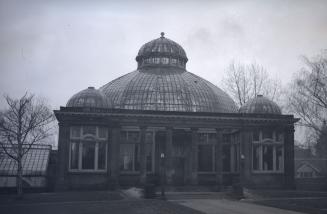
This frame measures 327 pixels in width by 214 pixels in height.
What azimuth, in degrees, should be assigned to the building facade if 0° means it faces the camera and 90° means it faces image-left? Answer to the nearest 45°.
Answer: approximately 0°

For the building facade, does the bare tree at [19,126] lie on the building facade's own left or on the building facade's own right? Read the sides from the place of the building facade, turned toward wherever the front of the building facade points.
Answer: on the building facade's own right
